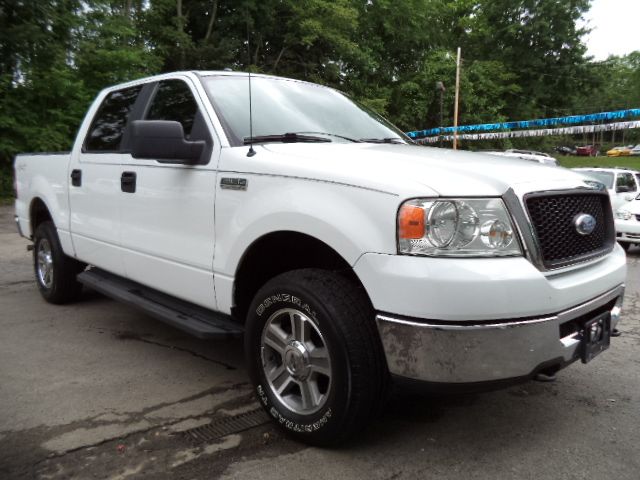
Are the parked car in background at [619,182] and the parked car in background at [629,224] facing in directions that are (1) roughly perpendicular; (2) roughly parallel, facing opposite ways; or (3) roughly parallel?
roughly parallel

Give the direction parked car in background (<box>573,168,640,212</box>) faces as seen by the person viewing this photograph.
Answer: facing the viewer and to the left of the viewer

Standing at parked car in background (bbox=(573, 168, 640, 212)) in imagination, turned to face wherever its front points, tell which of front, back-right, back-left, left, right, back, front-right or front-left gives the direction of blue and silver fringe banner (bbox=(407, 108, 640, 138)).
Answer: back-right

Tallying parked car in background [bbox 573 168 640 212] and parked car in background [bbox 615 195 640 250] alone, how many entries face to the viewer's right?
0

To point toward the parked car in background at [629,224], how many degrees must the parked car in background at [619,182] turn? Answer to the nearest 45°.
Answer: approximately 45° to its left

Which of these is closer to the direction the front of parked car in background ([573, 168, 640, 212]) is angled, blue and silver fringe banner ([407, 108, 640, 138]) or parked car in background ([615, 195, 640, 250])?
the parked car in background

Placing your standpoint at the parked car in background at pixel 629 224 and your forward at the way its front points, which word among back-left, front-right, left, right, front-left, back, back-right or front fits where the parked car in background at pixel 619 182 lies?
back-right

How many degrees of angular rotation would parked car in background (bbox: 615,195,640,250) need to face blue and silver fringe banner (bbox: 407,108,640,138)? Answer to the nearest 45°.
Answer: approximately 135° to its right

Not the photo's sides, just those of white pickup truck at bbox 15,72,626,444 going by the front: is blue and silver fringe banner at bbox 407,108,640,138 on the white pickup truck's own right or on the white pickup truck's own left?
on the white pickup truck's own left
